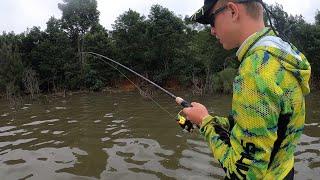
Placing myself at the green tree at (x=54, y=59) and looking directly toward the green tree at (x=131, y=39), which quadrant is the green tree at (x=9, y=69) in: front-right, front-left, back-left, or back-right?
back-right

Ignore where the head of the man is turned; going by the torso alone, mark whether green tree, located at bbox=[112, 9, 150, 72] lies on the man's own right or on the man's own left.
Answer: on the man's own right

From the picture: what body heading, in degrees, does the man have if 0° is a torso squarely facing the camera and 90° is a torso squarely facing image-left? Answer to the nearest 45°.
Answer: approximately 90°

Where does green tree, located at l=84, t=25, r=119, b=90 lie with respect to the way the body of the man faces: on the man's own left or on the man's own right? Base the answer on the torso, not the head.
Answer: on the man's own right

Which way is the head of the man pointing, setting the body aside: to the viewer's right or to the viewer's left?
to the viewer's left
